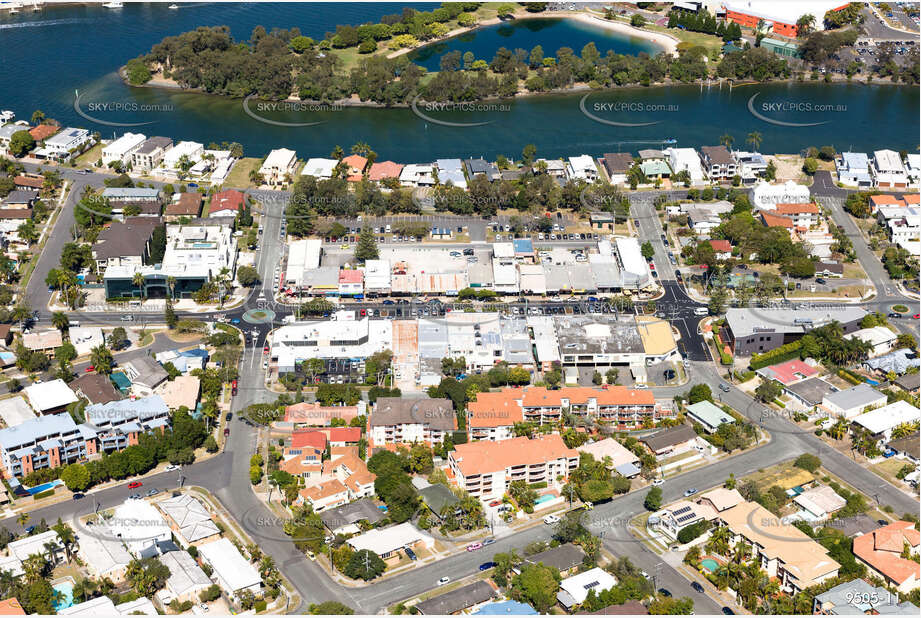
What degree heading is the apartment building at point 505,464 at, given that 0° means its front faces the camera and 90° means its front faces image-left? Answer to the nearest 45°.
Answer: approximately 0°

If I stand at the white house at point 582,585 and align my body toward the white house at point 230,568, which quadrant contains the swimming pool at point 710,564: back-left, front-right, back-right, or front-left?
back-right

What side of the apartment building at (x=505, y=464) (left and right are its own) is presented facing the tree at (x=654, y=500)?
left

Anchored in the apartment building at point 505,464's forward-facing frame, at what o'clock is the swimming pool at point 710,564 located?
The swimming pool is roughly at 10 o'clock from the apartment building.

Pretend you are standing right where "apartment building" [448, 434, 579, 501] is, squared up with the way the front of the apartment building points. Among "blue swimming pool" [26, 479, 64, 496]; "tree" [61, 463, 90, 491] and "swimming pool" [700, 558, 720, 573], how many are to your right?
2

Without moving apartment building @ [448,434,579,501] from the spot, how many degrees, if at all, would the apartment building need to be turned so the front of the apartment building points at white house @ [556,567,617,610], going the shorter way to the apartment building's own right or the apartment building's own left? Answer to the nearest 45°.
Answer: approximately 45° to the apartment building's own left

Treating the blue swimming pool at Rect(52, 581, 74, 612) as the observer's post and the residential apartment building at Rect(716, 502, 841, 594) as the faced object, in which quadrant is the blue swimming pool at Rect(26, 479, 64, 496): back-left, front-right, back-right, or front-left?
back-left

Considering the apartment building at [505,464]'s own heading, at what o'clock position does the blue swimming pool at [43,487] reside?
The blue swimming pool is roughly at 3 o'clock from the apartment building.

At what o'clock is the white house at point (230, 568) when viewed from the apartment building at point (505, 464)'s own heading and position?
The white house is roughly at 2 o'clock from the apartment building.

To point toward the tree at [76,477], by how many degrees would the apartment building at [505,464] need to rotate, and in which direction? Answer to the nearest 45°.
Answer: approximately 90° to its right

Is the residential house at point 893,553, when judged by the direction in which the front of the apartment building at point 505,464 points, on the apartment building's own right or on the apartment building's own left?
on the apartment building's own left
